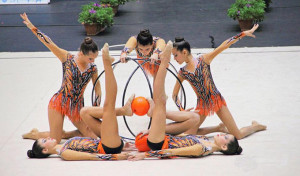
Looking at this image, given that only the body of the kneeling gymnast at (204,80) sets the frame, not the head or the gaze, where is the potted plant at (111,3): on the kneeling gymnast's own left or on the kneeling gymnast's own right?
on the kneeling gymnast's own right

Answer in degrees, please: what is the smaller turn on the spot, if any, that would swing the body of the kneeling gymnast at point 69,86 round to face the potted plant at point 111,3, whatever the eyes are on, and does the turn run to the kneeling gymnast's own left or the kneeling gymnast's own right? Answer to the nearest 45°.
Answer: approximately 135° to the kneeling gymnast's own left

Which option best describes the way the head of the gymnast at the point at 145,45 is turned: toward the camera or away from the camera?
toward the camera

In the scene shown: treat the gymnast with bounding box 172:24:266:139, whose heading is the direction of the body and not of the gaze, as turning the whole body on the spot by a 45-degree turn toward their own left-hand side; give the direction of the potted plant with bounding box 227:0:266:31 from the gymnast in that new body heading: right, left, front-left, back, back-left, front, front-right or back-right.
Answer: back

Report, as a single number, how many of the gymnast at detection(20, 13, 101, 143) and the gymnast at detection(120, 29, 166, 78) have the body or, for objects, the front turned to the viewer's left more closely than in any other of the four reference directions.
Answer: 0

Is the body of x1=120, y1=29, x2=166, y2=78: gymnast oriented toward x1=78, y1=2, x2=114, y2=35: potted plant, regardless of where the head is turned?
no

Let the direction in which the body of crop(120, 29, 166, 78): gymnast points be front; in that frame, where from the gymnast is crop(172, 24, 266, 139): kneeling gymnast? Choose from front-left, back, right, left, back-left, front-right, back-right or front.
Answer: front-left

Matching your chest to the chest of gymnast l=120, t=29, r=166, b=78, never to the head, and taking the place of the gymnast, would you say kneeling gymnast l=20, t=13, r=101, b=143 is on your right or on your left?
on your right

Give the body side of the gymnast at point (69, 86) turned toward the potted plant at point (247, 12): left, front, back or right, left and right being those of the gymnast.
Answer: left

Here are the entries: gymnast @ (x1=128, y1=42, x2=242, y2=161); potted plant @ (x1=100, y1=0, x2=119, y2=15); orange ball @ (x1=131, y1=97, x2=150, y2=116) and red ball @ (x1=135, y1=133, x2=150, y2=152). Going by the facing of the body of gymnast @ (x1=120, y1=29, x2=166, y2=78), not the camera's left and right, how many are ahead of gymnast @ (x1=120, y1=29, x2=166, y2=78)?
3

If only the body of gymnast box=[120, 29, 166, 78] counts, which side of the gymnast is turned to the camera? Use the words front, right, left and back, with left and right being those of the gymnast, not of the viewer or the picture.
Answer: front

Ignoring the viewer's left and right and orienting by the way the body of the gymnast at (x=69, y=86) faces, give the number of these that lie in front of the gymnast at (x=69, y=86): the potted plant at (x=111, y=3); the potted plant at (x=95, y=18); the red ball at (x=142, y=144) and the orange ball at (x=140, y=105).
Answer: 2

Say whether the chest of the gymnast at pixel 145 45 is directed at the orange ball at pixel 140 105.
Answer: yes

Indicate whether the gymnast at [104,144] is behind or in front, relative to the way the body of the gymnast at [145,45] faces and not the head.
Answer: in front

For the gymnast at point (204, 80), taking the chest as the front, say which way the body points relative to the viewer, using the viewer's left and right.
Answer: facing the viewer and to the left of the viewer

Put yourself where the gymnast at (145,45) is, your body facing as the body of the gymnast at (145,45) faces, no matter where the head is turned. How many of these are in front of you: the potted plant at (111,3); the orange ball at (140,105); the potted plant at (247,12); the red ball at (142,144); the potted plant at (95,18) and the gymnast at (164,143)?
3

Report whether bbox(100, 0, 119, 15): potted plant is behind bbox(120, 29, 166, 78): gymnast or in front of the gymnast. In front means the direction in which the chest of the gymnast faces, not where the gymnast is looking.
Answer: behind

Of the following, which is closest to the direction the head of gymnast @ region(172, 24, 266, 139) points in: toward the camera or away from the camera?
toward the camera

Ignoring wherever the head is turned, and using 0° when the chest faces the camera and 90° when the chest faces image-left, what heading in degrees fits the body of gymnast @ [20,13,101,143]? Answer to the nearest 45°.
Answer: approximately 315°
